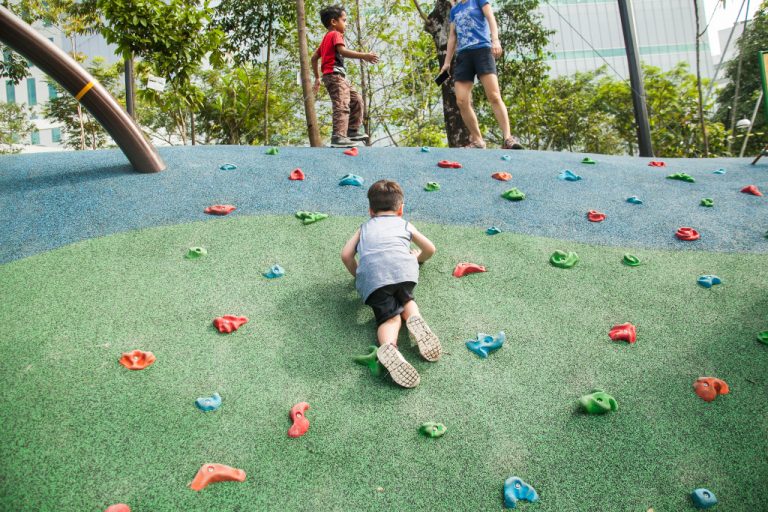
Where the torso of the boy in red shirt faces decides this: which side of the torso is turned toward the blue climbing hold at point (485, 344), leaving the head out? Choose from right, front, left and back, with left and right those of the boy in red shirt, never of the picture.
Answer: right

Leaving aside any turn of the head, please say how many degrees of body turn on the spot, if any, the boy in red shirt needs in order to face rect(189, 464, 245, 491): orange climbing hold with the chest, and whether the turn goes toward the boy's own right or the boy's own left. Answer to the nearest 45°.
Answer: approximately 90° to the boy's own right

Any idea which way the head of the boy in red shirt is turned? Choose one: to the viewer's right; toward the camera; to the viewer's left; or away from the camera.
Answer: to the viewer's right

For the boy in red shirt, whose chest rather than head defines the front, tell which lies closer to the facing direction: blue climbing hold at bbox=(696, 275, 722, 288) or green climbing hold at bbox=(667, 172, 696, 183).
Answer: the green climbing hold

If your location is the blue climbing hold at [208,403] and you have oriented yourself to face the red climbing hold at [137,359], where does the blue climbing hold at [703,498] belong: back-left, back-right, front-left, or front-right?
back-right

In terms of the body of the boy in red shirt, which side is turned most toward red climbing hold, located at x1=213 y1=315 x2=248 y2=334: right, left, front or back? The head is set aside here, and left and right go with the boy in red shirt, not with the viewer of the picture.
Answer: right

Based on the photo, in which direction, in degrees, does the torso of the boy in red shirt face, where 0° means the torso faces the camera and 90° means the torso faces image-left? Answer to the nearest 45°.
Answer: approximately 270°

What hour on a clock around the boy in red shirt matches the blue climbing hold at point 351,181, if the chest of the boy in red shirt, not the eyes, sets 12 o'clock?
The blue climbing hold is roughly at 3 o'clock from the boy in red shirt.

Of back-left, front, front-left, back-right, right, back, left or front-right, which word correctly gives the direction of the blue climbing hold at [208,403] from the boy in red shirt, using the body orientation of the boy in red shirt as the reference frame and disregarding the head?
right

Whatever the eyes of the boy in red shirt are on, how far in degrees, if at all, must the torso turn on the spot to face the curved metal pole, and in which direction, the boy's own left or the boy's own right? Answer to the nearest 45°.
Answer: approximately 135° to the boy's own right

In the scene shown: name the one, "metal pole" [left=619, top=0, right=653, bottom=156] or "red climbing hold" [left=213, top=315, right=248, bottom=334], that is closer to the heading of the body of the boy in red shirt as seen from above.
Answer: the metal pole

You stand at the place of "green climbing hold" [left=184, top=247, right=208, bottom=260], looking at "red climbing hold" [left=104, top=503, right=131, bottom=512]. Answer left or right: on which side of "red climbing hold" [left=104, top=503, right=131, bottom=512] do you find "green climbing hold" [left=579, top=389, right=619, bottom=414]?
left
